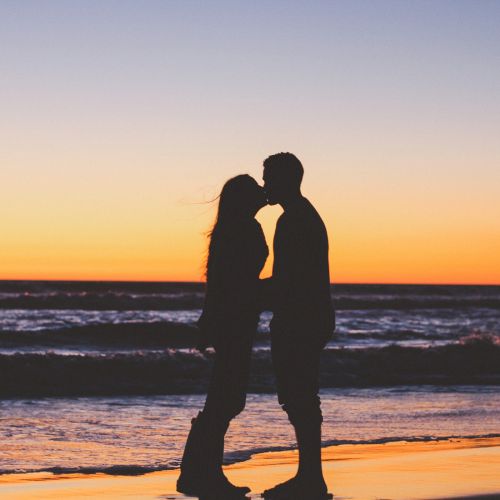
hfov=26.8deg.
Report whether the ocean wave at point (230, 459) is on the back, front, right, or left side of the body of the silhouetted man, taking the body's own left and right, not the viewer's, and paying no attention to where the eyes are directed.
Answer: right

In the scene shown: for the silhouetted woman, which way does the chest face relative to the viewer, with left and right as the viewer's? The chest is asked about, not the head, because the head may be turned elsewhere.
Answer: facing to the right of the viewer

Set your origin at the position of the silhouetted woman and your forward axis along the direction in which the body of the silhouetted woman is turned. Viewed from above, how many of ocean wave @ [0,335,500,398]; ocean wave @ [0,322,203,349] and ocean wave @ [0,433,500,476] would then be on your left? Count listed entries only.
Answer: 3

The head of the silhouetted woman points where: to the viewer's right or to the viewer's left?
to the viewer's right

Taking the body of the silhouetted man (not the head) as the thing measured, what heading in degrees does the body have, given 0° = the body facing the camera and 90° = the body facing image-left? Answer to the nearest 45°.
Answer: approximately 90°

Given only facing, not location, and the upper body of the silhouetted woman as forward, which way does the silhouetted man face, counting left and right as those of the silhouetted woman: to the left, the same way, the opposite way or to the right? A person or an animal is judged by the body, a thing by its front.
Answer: the opposite way

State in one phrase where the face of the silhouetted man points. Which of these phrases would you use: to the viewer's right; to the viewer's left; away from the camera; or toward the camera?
to the viewer's left

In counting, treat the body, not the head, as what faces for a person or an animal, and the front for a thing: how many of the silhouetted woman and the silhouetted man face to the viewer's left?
1

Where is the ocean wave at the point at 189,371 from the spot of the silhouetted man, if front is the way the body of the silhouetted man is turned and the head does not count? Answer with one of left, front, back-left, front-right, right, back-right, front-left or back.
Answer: right

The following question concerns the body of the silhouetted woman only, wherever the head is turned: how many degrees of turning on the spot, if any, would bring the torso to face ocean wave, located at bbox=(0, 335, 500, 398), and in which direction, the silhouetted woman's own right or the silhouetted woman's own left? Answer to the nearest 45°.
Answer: approximately 90° to the silhouetted woman's own left

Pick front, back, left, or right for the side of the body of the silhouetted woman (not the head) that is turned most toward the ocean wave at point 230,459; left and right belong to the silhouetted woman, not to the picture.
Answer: left
